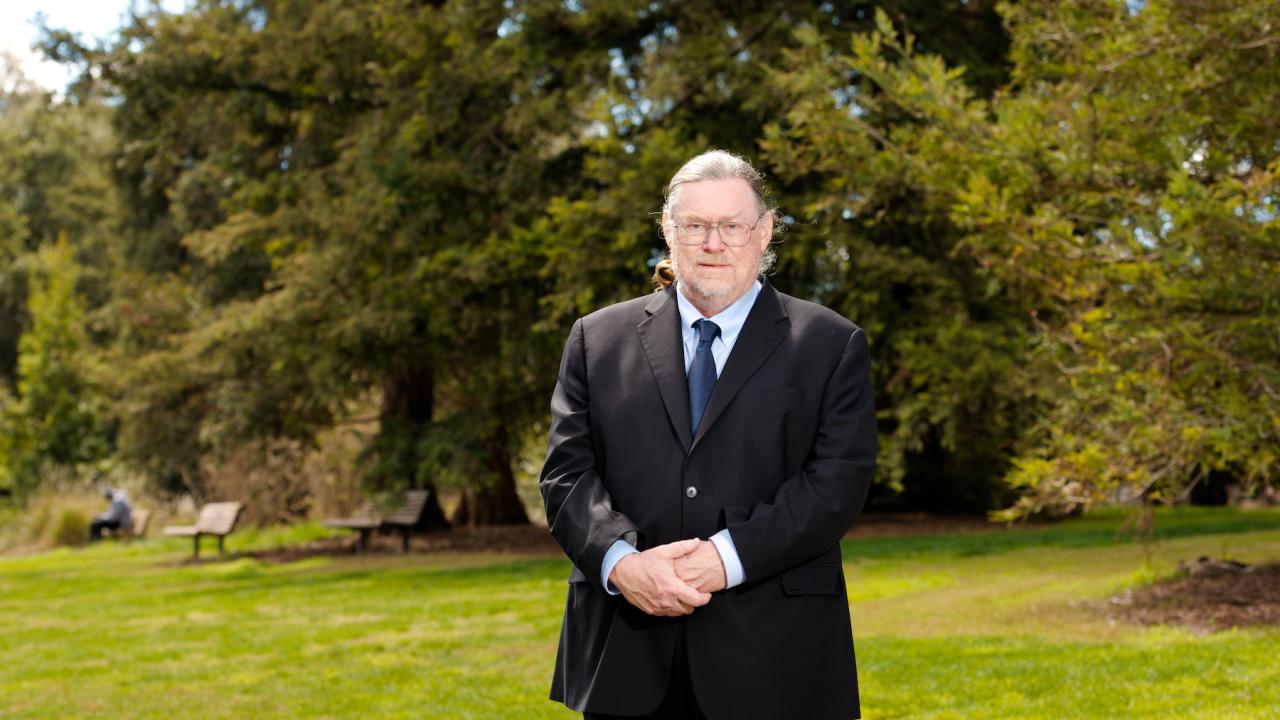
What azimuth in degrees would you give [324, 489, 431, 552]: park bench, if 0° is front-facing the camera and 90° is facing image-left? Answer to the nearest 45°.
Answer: approximately 90°

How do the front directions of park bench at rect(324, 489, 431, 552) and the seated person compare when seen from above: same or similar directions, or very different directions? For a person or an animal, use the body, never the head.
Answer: same or similar directions

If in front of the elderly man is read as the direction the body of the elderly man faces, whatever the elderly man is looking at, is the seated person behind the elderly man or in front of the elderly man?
behind

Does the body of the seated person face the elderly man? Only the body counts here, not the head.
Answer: no

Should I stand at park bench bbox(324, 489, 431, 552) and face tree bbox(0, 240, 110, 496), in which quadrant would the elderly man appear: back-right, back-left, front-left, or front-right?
back-left

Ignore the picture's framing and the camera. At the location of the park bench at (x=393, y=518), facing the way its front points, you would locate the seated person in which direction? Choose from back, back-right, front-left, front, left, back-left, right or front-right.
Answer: front-right

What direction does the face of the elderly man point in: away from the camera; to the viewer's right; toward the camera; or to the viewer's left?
toward the camera

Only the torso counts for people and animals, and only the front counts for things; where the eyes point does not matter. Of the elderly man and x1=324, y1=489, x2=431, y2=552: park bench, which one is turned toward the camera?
the elderly man

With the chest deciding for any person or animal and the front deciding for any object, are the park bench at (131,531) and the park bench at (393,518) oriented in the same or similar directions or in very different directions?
same or similar directions

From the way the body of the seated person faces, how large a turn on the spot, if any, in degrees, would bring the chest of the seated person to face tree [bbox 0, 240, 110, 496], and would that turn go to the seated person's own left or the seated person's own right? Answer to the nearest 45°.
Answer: approximately 90° to the seated person's own right

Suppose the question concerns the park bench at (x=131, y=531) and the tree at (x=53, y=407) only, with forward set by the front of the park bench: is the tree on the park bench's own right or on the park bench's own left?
on the park bench's own right

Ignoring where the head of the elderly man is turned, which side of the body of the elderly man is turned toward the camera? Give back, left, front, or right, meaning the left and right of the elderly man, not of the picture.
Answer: front
